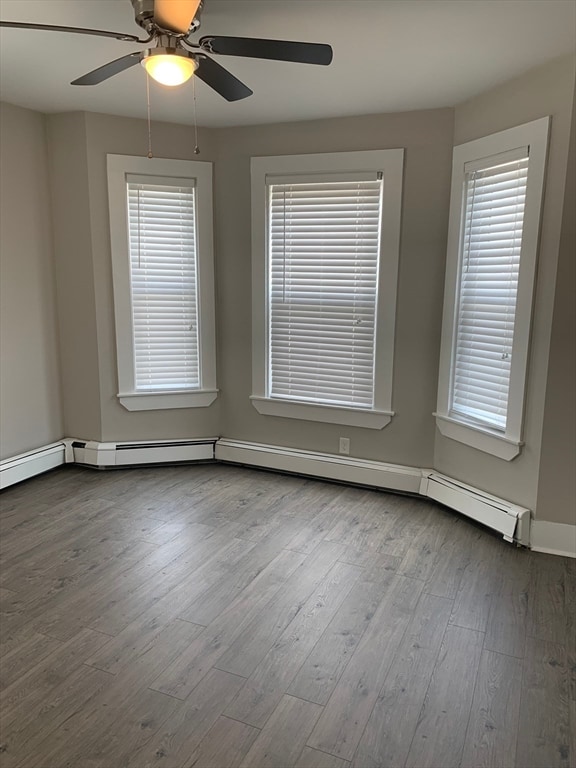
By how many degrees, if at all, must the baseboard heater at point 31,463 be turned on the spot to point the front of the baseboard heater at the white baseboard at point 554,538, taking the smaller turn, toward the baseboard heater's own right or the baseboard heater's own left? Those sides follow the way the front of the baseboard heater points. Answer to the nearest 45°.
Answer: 0° — it already faces it

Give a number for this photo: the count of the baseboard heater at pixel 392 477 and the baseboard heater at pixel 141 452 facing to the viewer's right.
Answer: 0

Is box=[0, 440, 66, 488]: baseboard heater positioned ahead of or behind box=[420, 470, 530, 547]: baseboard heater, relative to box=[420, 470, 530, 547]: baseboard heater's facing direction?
ahead

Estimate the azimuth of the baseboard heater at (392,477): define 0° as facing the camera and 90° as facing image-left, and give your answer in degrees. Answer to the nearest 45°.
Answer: approximately 45°

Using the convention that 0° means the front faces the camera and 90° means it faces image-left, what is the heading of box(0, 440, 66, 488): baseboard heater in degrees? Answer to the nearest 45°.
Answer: approximately 315°

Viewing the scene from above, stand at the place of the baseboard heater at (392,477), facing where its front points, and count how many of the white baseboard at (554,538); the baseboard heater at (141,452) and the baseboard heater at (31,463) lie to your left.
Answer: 1

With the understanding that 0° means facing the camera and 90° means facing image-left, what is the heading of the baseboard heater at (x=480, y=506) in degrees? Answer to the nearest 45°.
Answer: approximately 45°

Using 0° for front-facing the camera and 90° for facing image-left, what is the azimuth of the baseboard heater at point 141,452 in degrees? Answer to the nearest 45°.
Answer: approximately 0°

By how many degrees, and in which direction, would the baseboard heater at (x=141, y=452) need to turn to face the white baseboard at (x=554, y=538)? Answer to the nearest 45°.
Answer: approximately 45° to its left

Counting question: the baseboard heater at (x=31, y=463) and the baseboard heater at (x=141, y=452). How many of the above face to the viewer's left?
0

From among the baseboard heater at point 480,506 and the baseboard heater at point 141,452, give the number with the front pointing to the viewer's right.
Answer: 0

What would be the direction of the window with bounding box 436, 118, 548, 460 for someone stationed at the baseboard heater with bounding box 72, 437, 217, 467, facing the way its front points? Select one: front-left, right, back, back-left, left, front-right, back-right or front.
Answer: front-left
